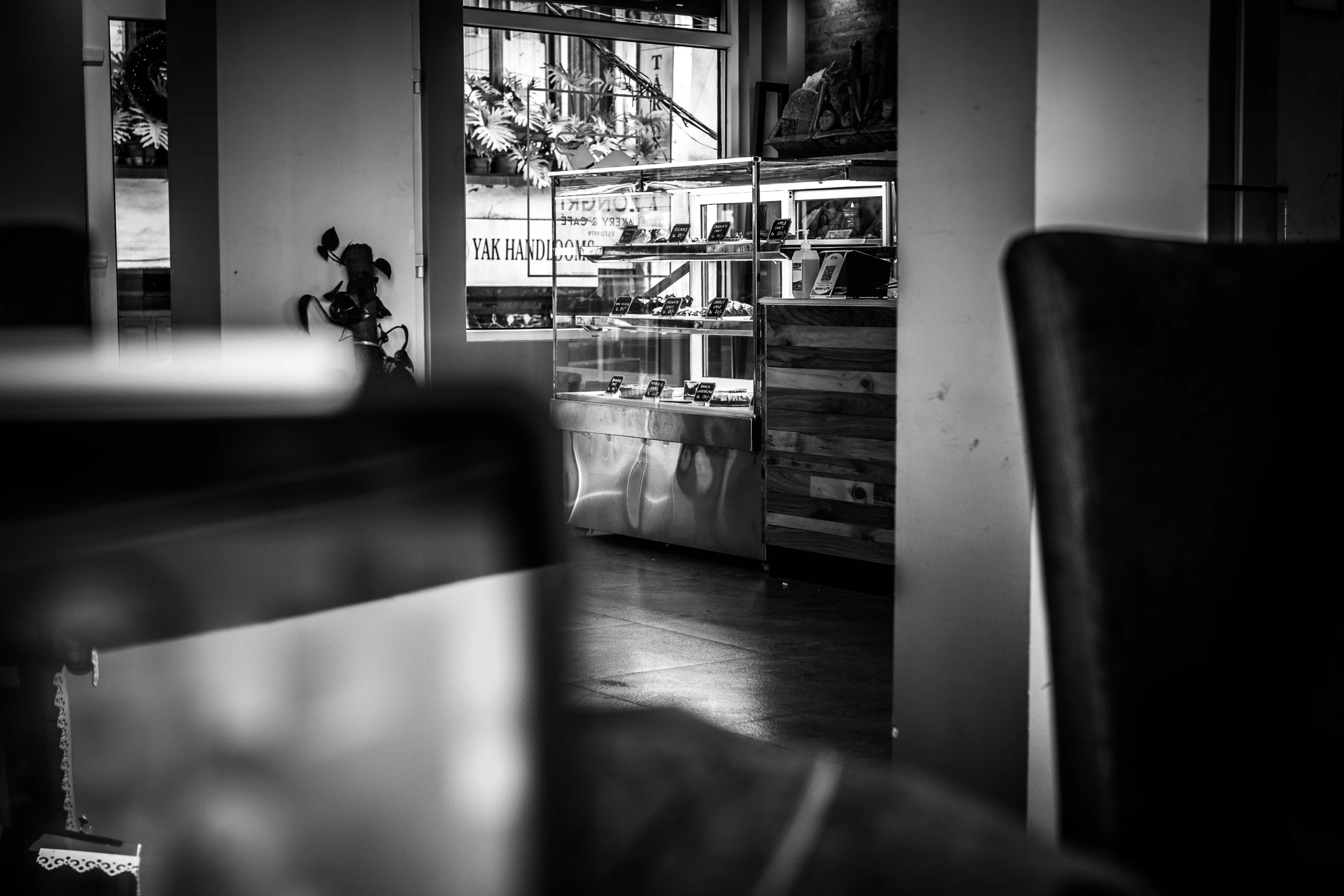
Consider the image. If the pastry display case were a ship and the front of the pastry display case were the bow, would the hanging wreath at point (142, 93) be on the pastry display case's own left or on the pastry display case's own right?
on the pastry display case's own right

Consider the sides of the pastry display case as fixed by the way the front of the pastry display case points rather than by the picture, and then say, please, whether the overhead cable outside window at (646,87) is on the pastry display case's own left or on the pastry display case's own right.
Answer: on the pastry display case's own right

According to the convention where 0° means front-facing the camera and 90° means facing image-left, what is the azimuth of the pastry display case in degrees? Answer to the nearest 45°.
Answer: approximately 45°

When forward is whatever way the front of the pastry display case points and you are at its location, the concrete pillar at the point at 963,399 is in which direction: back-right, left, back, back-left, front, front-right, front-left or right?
front-left

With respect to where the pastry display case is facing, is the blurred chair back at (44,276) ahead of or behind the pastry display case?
ahead

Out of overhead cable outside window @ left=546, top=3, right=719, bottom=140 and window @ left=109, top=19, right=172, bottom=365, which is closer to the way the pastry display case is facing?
the window

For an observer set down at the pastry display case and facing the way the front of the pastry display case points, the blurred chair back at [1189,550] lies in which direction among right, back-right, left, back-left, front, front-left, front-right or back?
front-left

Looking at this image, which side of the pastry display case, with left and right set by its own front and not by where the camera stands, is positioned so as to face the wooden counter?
left

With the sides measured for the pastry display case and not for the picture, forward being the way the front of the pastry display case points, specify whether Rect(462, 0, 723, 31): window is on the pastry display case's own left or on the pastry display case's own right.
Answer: on the pastry display case's own right
